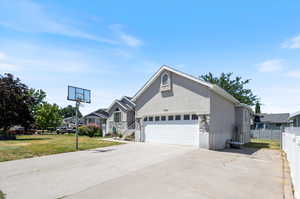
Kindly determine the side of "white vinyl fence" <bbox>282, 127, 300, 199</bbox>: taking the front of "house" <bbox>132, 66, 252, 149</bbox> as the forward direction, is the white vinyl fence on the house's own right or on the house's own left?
on the house's own left

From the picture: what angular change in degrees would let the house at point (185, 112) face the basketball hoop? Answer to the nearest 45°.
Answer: approximately 45° to its right

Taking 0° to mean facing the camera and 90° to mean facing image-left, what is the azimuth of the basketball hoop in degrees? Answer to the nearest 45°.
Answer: approximately 315°

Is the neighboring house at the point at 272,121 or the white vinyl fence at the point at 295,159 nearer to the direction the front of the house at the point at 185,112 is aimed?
the white vinyl fence

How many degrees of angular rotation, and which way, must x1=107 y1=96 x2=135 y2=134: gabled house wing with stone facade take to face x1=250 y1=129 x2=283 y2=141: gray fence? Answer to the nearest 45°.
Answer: approximately 135° to its left

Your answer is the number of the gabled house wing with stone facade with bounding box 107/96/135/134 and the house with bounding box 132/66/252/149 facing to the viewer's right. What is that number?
0

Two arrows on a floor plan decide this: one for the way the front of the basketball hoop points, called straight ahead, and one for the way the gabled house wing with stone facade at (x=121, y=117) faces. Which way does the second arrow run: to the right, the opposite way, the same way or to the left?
to the right

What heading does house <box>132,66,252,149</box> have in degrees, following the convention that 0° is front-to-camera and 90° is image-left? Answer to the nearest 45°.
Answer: approximately 45°
